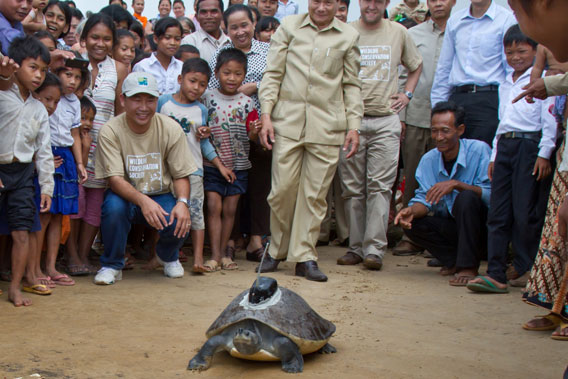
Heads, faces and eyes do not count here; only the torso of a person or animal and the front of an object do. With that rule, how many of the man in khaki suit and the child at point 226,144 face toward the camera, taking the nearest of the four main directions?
2

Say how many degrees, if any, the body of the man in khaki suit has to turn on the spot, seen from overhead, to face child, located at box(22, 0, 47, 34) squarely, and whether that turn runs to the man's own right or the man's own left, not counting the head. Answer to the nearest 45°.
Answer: approximately 90° to the man's own right

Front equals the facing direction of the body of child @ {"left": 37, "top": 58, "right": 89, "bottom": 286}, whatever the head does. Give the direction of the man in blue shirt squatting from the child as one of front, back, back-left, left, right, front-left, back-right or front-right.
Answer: front-left

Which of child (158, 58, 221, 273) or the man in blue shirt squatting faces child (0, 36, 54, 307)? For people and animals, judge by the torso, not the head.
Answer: the man in blue shirt squatting

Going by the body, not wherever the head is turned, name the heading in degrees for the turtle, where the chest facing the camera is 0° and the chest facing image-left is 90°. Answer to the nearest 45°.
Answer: approximately 45°

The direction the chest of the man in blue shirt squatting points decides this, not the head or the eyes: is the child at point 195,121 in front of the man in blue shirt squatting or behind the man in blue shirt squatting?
in front

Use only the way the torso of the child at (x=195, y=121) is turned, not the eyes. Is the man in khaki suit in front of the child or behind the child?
in front

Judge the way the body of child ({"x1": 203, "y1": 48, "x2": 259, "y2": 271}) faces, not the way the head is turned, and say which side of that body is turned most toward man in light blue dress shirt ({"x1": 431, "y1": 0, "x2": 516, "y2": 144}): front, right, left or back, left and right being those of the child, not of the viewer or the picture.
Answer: left

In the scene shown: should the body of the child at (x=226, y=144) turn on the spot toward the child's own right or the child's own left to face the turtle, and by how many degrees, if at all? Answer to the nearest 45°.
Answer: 0° — they already face it

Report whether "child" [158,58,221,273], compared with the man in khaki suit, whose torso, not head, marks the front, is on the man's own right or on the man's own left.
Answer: on the man's own right

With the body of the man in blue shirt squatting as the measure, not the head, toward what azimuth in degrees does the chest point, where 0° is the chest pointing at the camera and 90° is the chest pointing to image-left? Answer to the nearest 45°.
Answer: approximately 45°

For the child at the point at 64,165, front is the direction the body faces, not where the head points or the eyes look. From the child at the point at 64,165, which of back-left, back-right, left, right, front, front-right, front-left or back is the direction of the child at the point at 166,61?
left
